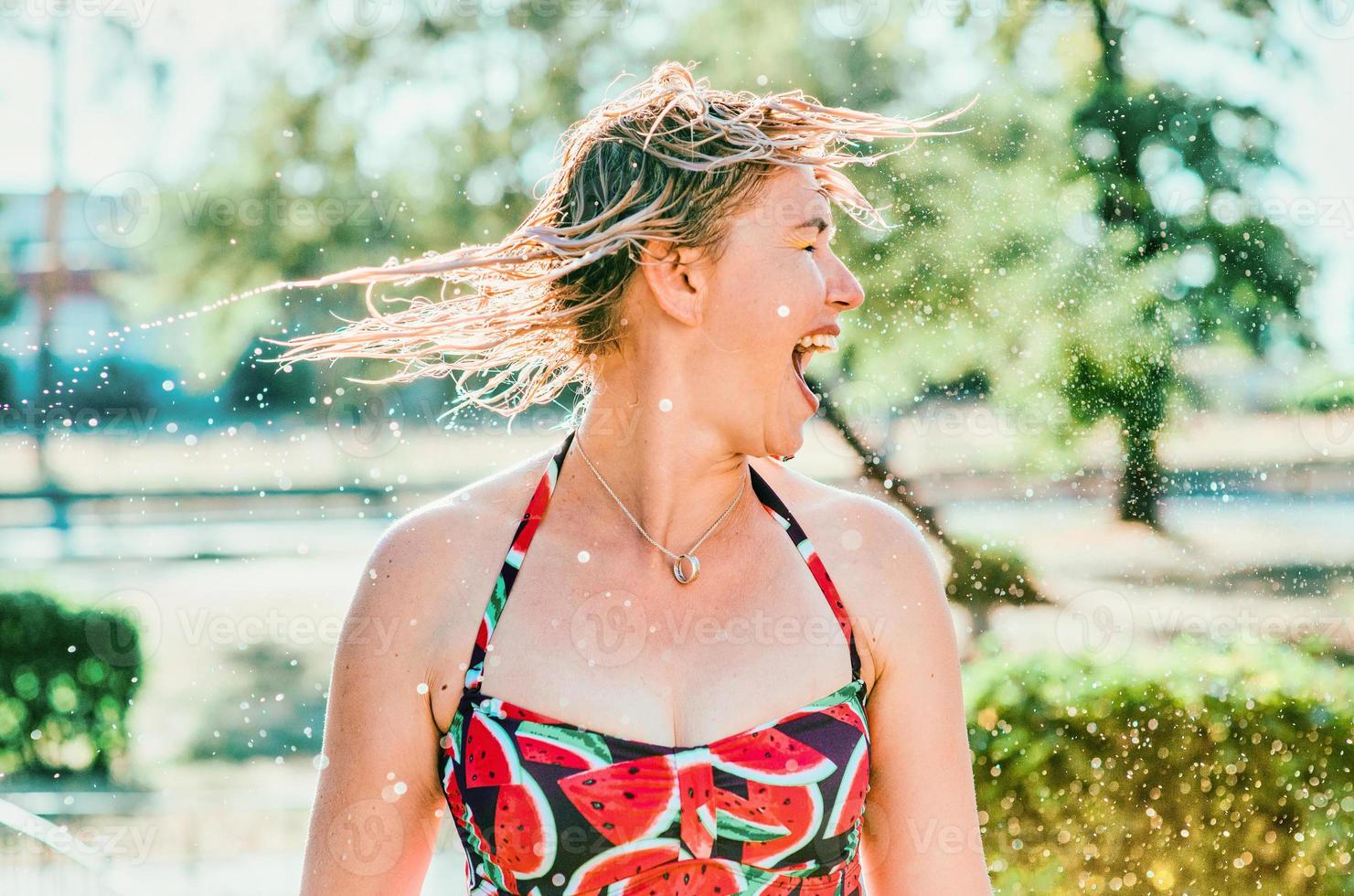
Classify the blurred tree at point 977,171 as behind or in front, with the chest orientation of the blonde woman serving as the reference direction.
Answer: behind

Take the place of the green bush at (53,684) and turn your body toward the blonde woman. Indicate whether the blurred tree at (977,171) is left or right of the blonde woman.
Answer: left

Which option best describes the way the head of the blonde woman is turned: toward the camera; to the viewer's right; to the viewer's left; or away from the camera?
to the viewer's right

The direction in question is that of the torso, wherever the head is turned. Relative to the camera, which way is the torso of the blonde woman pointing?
toward the camera

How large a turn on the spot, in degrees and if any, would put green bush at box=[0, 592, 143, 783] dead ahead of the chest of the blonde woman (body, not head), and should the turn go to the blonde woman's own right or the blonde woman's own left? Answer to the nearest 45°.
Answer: approximately 135° to the blonde woman's own right

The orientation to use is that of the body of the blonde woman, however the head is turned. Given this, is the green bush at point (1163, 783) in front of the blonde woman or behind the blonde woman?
behind
